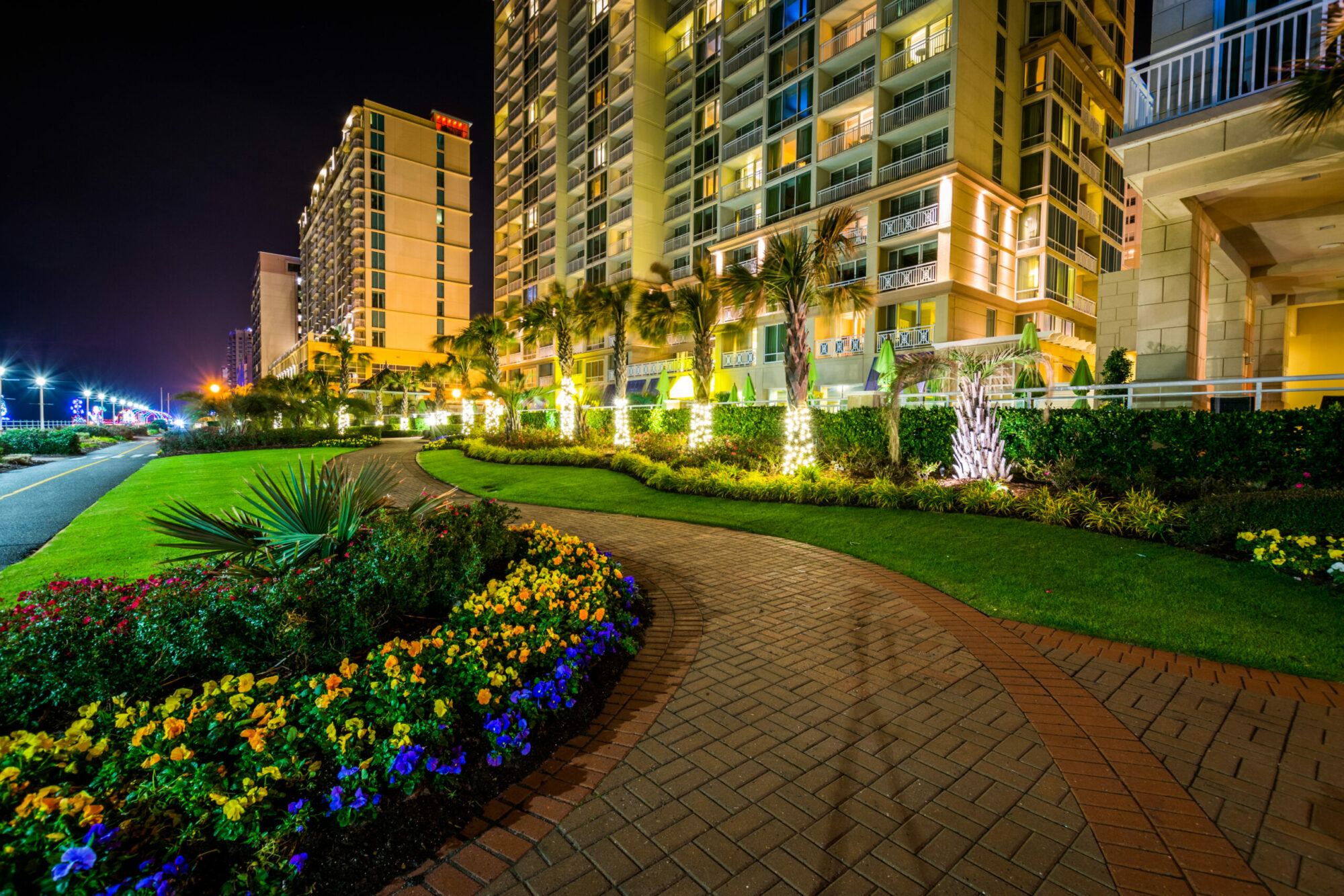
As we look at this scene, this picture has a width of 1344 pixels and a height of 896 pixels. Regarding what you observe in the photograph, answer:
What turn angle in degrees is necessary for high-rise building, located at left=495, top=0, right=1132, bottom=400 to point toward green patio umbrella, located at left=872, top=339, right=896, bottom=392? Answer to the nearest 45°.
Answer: approximately 45° to its left

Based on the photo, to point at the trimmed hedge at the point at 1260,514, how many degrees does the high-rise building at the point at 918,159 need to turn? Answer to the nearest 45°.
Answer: approximately 45° to its left

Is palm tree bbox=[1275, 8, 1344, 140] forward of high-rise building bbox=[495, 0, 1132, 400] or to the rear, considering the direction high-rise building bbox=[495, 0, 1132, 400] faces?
forward

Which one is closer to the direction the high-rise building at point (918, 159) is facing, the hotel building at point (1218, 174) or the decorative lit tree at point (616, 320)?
the decorative lit tree

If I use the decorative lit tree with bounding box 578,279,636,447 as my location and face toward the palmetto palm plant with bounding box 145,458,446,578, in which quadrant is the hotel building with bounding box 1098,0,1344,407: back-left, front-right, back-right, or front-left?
front-left

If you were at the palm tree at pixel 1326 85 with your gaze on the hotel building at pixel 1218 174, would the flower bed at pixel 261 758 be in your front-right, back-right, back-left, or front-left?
back-left

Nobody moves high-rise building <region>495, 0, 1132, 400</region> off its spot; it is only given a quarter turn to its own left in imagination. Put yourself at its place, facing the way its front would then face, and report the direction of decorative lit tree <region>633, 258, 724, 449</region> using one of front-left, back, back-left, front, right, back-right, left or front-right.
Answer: right

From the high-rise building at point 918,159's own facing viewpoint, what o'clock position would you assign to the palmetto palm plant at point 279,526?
The palmetto palm plant is roughly at 11 o'clock from the high-rise building.

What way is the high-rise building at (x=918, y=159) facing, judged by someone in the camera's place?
facing the viewer and to the left of the viewer

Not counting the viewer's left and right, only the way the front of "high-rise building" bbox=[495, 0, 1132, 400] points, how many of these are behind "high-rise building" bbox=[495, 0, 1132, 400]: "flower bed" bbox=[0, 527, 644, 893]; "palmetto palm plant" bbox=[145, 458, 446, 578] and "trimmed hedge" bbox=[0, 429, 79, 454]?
0

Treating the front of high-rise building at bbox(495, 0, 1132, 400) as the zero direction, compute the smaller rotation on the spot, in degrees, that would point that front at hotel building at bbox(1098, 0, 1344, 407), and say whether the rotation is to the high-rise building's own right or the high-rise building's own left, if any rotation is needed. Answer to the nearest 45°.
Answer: approximately 45° to the high-rise building's own left

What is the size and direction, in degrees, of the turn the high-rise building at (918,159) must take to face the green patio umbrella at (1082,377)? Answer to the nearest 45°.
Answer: approximately 45° to its left

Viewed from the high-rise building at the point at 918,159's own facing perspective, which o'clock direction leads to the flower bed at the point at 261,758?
The flower bed is roughly at 11 o'clock from the high-rise building.

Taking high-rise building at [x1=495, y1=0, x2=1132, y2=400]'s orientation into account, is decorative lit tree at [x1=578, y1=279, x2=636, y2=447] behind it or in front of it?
in front

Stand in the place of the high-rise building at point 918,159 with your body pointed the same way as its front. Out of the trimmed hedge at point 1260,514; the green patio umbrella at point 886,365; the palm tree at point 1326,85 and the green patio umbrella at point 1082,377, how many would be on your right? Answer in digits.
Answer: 0

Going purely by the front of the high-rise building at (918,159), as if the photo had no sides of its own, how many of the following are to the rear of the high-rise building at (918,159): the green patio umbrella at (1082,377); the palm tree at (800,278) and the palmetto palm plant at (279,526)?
0

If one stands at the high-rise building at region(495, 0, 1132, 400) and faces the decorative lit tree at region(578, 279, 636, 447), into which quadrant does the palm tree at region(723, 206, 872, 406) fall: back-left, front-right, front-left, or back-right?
front-left

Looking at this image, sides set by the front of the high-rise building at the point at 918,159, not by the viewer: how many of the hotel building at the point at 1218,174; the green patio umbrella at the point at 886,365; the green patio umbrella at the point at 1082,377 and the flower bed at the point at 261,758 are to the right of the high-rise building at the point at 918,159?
0
